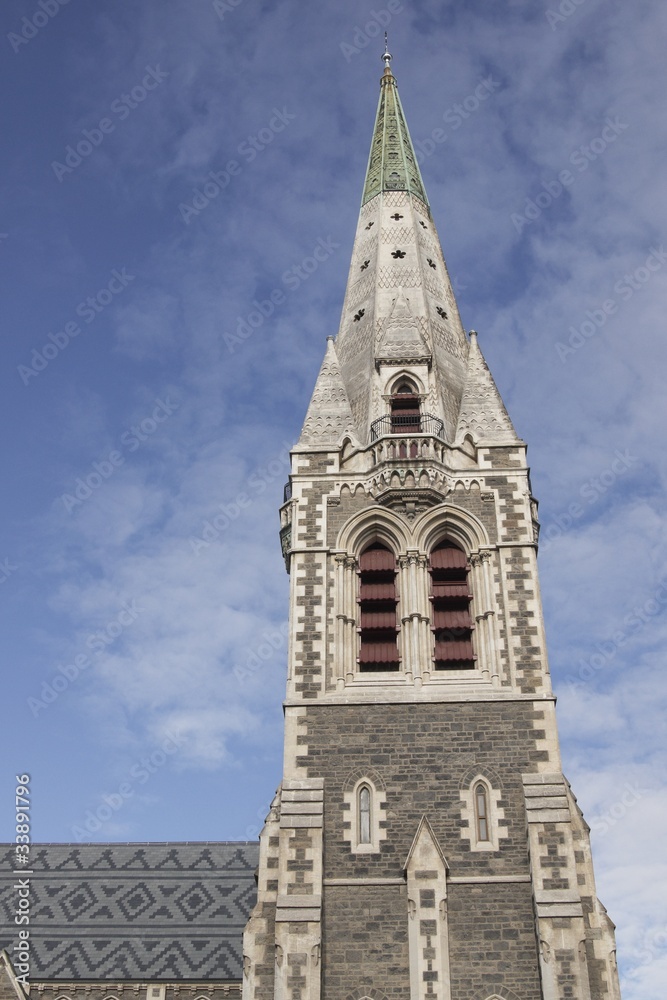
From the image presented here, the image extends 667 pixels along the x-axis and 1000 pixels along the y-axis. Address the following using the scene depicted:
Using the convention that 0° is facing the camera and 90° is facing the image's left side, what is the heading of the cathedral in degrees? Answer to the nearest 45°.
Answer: approximately 270°
